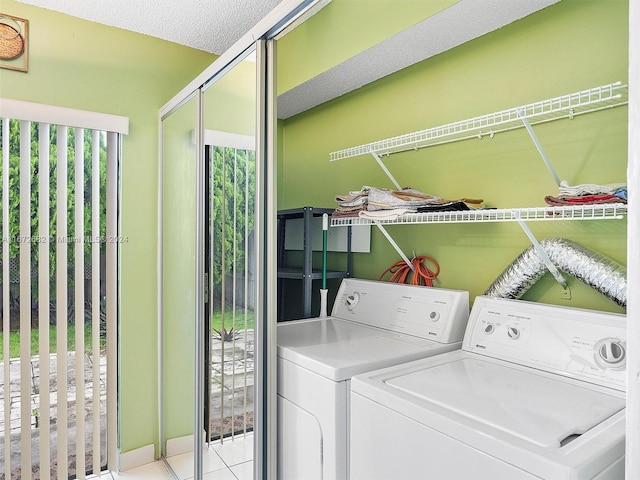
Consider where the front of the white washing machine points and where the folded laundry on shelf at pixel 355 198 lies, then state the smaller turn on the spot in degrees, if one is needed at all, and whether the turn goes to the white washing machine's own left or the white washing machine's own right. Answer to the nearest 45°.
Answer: approximately 90° to the white washing machine's own right

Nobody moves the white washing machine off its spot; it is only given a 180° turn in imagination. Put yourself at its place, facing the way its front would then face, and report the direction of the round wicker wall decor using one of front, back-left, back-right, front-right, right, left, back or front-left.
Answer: back-left

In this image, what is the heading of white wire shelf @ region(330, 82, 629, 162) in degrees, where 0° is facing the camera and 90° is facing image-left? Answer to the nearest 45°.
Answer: approximately 45°

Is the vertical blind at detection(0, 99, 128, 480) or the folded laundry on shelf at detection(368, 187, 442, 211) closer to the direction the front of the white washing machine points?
the vertical blind

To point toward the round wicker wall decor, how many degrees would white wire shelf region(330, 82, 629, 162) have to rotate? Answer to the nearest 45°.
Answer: approximately 45° to its right

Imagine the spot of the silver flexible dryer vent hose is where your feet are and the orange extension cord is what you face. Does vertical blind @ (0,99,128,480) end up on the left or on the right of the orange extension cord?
left

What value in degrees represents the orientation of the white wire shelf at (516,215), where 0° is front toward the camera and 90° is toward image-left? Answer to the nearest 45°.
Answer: approximately 45°

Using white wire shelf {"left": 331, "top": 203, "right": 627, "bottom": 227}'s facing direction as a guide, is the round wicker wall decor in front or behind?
in front
